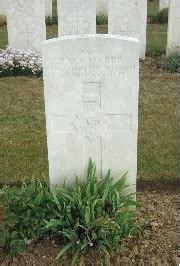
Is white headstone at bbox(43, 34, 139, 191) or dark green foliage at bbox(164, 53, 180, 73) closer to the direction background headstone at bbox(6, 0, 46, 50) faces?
the white headstone

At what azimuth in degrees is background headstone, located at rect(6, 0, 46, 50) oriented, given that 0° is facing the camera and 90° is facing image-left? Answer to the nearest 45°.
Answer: approximately 0°

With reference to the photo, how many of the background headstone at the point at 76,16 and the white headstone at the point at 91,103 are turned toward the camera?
2

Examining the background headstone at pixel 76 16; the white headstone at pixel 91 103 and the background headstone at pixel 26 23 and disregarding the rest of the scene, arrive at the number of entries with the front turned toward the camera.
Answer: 3

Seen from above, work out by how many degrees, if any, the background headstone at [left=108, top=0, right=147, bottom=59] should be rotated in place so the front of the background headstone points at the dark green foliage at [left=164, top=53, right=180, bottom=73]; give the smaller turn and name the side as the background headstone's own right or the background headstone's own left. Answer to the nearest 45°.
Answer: approximately 45° to the background headstone's own left

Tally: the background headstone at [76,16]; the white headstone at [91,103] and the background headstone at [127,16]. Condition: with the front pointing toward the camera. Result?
3

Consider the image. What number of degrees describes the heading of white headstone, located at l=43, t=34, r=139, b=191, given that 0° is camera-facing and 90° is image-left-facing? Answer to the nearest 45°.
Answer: approximately 0°

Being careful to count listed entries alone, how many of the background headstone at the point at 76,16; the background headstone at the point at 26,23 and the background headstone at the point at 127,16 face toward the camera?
3

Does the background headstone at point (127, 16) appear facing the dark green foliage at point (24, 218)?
yes

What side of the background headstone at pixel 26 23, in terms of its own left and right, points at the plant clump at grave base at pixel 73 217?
front

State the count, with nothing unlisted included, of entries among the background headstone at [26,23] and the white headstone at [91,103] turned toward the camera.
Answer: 2

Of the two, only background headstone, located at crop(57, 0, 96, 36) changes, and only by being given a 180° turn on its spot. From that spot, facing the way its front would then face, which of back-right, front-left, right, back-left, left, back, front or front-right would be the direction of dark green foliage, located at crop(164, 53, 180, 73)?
right

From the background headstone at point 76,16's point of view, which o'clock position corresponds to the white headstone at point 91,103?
The white headstone is roughly at 12 o'clock from the background headstone.

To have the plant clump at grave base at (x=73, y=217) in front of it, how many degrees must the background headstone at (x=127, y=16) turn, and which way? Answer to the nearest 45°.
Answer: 0° — it already faces it

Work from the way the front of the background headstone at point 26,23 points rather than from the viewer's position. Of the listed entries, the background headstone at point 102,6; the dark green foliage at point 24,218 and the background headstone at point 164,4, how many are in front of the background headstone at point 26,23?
1
